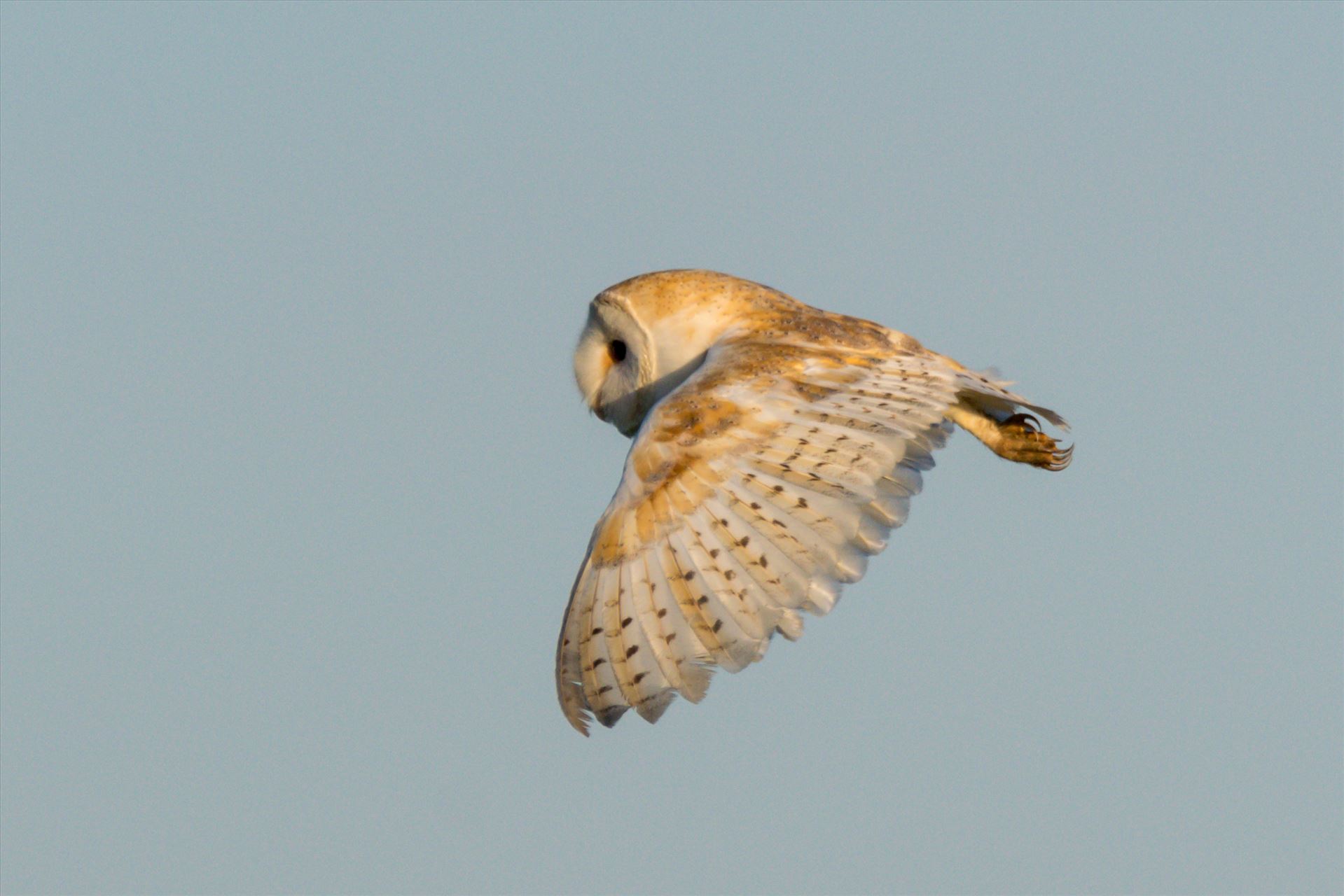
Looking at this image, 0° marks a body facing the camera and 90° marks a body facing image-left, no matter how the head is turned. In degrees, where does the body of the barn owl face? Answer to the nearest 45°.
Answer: approximately 90°
